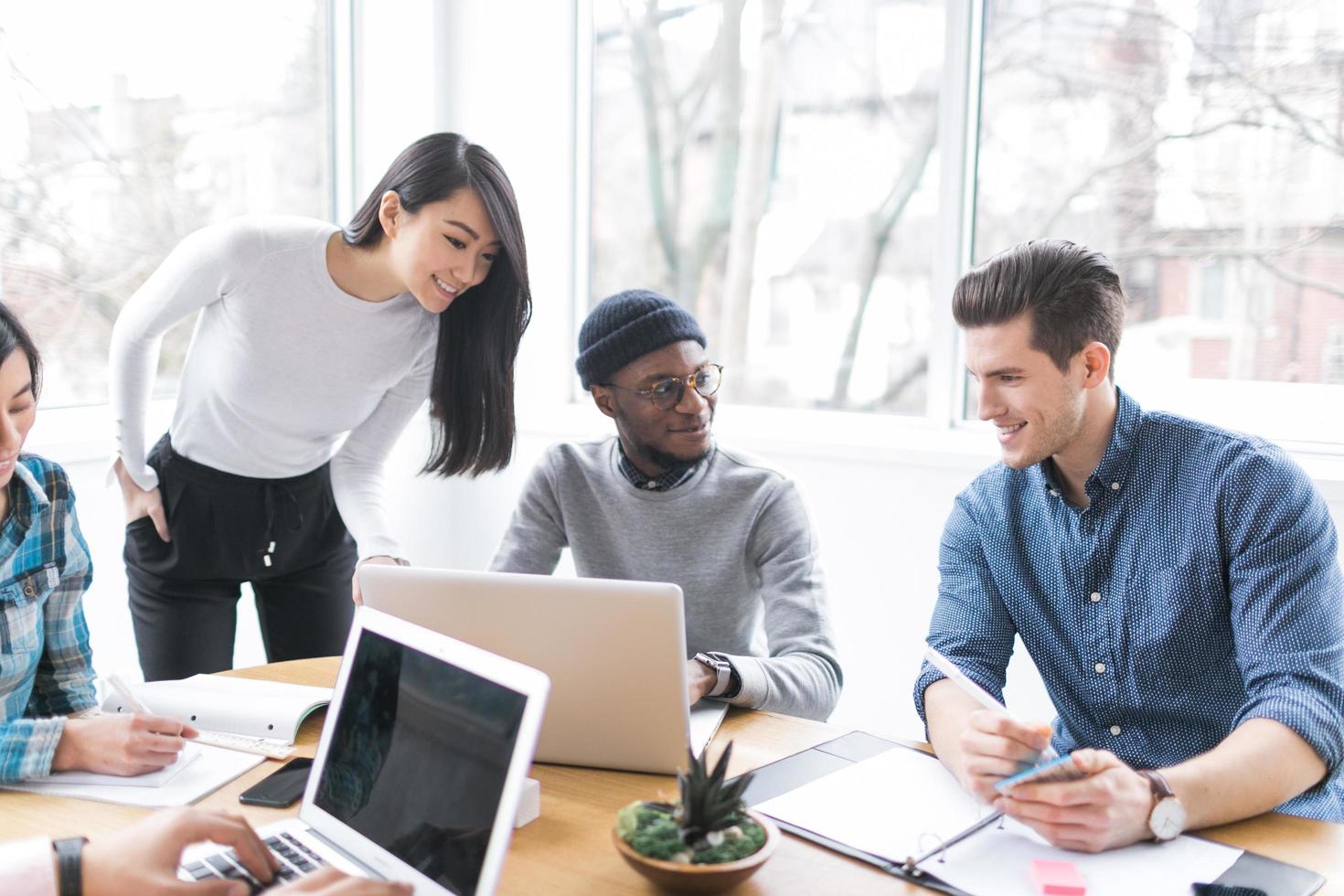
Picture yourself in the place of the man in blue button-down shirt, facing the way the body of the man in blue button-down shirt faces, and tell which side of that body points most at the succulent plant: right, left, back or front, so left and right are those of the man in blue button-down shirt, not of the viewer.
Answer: front

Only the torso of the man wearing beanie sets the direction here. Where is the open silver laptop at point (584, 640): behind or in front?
in front

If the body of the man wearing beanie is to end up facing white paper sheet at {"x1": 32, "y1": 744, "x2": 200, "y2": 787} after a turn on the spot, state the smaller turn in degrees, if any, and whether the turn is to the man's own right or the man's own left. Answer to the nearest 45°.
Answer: approximately 45° to the man's own right

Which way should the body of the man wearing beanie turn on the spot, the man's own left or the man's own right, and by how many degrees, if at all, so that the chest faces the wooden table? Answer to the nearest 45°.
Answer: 0° — they already face it

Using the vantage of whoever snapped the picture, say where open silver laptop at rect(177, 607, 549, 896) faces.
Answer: facing the viewer and to the left of the viewer

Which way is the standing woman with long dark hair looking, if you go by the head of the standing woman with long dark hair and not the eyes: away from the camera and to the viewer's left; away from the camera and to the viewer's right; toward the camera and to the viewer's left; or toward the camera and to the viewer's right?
toward the camera and to the viewer's right

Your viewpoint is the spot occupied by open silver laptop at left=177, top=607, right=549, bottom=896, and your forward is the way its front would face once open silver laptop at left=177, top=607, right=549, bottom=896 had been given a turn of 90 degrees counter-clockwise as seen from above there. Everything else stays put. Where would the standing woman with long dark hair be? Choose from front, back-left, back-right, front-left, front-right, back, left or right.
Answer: back-left

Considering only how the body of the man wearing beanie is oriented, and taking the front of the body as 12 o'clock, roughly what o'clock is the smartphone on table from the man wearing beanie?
The smartphone on table is roughly at 1 o'clock from the man wearing beanie.

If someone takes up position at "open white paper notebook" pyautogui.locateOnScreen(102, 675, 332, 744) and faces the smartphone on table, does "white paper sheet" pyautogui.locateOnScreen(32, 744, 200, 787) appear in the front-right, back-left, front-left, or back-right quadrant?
front-right

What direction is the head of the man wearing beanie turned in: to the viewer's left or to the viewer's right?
to the viewer's right

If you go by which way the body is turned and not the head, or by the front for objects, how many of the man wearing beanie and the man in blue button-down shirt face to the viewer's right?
0

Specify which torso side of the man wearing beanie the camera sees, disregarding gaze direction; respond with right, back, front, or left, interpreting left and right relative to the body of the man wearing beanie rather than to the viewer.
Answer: front

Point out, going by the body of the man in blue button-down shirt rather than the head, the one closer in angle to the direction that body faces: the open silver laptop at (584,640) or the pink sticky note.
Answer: the open silver laptop

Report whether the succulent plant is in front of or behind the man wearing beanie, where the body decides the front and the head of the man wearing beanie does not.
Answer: in front
